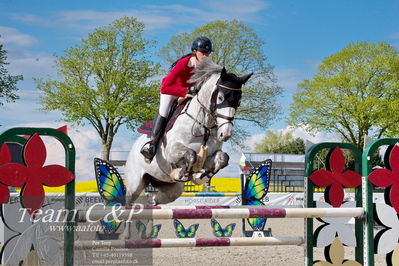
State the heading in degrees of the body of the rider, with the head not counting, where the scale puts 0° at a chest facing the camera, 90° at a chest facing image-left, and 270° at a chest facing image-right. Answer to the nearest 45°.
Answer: approximately 315°

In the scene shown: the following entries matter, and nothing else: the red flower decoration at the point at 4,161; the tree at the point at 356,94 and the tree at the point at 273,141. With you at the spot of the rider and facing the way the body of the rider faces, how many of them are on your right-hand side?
1

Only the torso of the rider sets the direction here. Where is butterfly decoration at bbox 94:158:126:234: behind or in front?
behind

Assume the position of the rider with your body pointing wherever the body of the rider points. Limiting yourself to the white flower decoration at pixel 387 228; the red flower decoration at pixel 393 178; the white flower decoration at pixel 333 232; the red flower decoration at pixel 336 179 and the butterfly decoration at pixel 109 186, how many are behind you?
1

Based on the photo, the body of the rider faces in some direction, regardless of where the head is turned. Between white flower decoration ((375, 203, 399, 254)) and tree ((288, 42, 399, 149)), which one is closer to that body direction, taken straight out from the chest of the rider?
the white flower decoration

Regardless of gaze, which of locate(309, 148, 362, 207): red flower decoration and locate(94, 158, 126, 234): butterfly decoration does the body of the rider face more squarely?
the red flower decoration

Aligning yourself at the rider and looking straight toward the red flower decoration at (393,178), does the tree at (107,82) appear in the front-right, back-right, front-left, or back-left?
back-left

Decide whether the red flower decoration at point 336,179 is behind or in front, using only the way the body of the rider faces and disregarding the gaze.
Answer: in front

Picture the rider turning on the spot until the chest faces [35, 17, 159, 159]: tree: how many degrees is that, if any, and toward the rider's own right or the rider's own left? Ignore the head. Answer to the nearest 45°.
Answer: approximately 135° to the rider's own left

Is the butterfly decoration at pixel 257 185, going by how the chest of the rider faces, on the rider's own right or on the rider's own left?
on the rider's own left

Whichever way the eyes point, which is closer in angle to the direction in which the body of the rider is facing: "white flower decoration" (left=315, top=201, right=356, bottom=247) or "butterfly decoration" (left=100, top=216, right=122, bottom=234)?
the white flower decoration

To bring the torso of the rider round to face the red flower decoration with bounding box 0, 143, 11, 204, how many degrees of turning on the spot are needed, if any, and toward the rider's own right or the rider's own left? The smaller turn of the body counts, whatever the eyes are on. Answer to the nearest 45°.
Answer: approximately 90° to the rider's own right

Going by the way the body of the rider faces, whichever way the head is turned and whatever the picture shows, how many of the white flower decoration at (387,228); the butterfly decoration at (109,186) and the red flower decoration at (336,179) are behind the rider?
1

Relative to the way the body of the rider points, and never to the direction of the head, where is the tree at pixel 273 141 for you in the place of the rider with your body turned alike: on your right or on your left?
on your left
